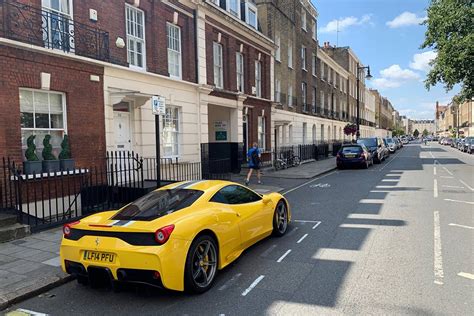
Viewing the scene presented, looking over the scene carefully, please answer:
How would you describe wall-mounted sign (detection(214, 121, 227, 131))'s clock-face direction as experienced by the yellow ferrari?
The wall-mounted sign is roughly at 11 o'clock from the yellow ferrari.

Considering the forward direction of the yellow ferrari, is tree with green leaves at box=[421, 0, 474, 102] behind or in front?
in front

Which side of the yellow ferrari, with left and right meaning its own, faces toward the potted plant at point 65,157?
left

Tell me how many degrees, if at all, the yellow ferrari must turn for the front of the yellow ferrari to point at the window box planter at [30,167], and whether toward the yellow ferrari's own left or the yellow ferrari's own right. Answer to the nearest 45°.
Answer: approximately 90° to the yellow ferrari's own left

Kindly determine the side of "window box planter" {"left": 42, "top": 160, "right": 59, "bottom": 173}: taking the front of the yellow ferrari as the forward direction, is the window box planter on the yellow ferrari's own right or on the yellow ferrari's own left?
on the yellow ferrari's own left

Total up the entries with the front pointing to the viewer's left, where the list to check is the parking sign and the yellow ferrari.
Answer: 0

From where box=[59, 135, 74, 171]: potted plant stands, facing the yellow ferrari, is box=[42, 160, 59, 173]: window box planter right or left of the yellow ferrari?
right

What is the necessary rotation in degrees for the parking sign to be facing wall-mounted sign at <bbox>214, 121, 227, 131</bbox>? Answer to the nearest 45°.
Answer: approximately 135° to its left

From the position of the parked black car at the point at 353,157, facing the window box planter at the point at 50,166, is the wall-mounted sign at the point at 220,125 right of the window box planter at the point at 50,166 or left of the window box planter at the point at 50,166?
right

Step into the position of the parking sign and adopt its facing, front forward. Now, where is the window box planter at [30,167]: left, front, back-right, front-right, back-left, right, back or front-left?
back-right

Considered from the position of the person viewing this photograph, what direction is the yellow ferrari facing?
facing away from the viewer and to the right of the viewer
